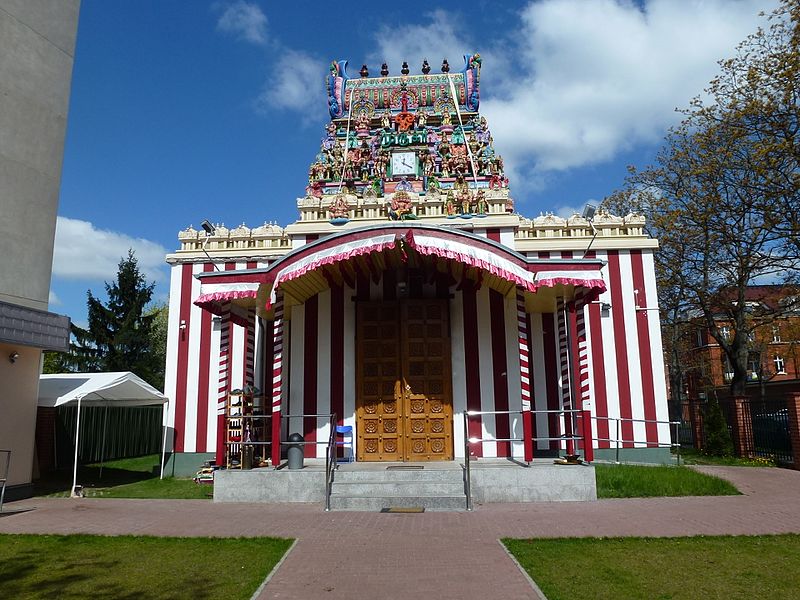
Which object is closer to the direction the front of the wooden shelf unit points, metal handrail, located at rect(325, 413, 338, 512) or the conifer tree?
the metal handrail

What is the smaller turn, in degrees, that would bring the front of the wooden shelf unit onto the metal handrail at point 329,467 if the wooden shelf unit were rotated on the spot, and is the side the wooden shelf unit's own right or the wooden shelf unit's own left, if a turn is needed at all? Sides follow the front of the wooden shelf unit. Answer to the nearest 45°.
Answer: approximately 45° to the wooden shelf unit's own left

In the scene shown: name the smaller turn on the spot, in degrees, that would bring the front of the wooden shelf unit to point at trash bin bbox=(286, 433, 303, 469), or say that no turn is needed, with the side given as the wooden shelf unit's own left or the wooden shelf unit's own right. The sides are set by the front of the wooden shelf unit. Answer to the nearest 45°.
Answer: approximately 45° to the wooden shelf unit's own left

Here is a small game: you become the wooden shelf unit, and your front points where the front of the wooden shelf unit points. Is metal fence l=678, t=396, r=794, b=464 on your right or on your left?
on your left

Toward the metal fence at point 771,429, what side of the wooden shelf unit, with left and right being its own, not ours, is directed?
left

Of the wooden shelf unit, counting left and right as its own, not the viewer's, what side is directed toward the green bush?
left

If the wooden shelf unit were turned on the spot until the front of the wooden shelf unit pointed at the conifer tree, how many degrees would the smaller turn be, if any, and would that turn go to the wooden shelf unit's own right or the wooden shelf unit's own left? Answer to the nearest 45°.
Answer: approximately 180°

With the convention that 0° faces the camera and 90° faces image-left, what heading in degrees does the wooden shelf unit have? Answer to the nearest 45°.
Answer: approximately 0°

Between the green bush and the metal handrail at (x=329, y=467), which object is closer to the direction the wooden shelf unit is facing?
the metal handrail
